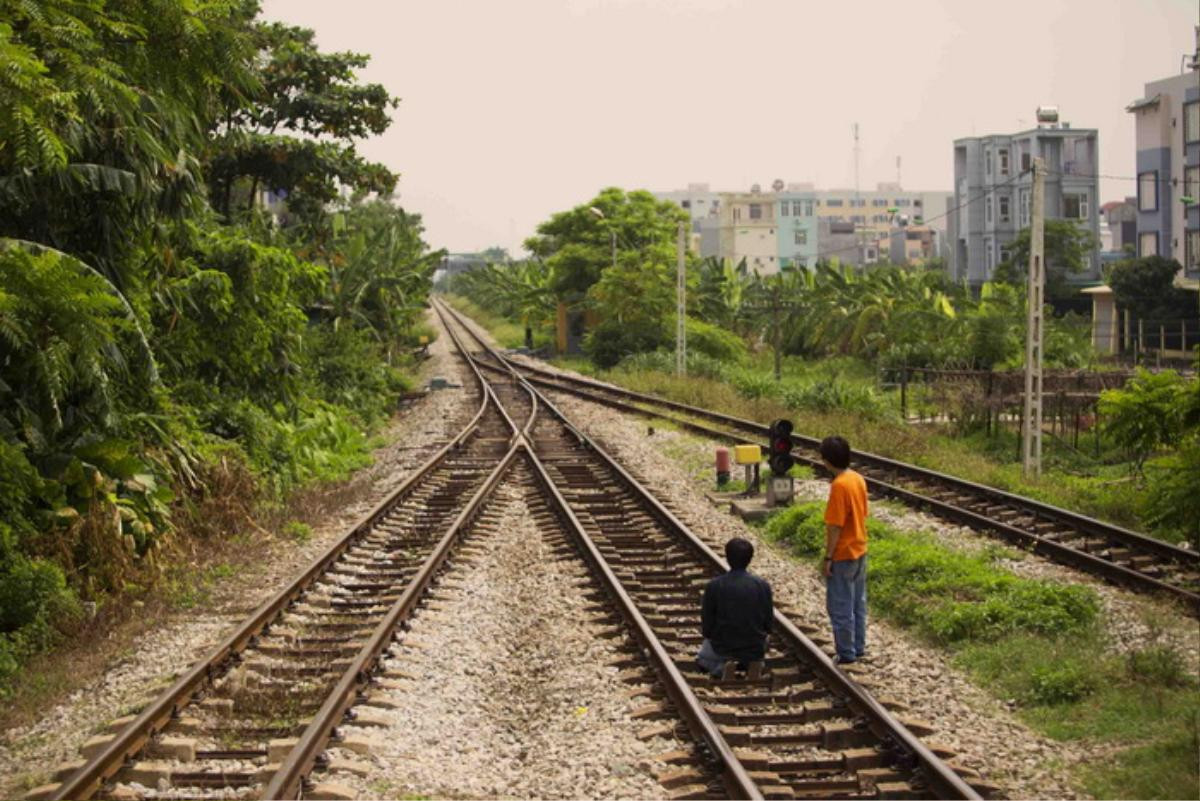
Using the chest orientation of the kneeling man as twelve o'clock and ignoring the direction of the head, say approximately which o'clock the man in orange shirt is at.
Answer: The man in orange shirt is roughly at 2 o'clock from the kneeling man.

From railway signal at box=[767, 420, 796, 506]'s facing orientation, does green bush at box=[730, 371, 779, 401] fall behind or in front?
behind

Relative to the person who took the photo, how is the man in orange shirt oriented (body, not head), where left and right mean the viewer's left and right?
facing away from the viewer and to the left of the viewer

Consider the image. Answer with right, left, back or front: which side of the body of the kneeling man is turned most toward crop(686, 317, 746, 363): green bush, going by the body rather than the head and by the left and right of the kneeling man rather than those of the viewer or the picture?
front

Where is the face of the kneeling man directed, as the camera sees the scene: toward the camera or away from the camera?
away from the camera

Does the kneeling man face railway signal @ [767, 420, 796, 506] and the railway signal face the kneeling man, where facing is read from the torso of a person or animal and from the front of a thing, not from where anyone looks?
yes

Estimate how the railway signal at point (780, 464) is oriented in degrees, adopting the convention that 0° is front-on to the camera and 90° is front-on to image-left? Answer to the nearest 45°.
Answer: approximately 0°

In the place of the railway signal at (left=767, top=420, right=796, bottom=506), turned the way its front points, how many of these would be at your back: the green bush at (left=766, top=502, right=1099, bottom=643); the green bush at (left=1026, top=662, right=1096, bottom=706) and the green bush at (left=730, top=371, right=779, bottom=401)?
1

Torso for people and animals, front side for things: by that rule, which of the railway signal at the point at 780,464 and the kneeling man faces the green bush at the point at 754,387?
the kneeling man

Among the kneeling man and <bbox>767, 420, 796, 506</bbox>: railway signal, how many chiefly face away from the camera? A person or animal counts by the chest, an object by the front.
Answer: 1

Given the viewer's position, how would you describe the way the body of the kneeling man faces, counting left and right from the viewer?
facing away from the viewer

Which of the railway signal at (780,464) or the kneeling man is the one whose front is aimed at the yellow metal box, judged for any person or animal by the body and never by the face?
the kneeling man

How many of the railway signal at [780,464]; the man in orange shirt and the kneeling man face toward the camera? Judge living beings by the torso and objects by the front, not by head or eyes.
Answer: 1

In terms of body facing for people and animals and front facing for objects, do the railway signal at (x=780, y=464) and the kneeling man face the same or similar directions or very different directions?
very different directions

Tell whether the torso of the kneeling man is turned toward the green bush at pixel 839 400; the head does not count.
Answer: yes

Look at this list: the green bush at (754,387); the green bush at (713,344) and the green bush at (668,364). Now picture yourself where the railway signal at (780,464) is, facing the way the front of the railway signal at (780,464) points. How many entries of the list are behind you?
3
